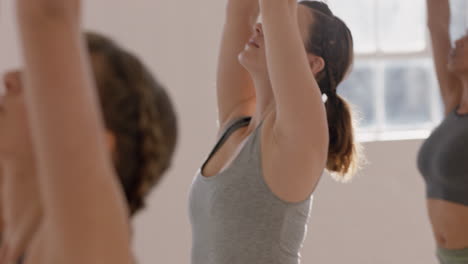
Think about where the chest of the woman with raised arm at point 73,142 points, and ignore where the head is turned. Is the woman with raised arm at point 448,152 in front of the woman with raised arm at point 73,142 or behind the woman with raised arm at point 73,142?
behind

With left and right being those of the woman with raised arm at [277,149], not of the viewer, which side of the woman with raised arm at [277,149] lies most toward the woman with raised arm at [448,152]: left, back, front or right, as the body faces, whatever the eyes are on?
back

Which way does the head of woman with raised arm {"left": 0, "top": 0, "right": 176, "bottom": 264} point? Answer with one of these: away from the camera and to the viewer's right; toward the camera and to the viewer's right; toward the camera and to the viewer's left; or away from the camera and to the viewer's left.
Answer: away from the camera and to the viewer's left

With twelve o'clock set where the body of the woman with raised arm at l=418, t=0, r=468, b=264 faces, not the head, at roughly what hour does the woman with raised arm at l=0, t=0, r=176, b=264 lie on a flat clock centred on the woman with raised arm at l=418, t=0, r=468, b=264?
the woman with raised arm at l=0, t=0, r=176, b=264 is roughly at 11 o'clock from the woman with raised arm at l=418, t=0, r=468, b=264.

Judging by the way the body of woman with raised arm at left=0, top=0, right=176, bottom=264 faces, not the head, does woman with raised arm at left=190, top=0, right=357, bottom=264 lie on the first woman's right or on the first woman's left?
on the first woman's right

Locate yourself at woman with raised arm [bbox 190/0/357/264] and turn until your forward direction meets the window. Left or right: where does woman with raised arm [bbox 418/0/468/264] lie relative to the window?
right

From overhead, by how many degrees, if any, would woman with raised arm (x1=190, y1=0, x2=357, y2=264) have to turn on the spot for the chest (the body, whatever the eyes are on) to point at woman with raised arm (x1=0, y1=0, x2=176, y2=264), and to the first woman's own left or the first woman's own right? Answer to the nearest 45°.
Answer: approximately 45° to the first woman's own left

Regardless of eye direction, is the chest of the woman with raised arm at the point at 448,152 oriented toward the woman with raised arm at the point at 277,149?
yes

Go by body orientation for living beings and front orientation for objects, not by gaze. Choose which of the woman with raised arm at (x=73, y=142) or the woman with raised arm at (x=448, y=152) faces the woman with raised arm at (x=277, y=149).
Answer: the woman with raised arm at (x=448, y=152)

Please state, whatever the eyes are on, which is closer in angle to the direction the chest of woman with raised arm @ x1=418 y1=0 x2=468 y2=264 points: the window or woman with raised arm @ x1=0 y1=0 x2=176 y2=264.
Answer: the woman with raised arm

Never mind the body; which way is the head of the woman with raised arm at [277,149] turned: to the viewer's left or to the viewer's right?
to the viewer's left

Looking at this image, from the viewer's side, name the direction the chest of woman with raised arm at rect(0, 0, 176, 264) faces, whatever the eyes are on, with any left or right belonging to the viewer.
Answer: facing to the left of the viewer

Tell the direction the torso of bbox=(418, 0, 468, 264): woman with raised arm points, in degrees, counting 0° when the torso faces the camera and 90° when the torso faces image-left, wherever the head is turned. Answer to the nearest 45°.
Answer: approximately 45°
